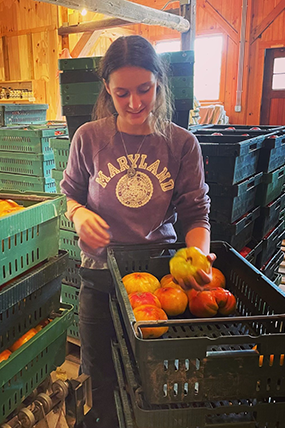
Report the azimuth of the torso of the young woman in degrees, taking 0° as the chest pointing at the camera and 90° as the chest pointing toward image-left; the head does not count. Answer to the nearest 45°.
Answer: approximately 0°

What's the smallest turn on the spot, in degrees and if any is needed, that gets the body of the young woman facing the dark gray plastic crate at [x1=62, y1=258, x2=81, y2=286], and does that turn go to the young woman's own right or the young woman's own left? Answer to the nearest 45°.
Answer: approximately 135° to the young woman's own right

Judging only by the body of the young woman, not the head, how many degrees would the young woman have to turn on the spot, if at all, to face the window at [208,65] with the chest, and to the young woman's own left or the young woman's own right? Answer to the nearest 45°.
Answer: approximately 180°

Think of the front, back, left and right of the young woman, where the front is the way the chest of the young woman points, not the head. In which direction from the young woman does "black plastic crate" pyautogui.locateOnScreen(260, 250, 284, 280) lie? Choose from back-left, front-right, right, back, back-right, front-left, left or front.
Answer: back-left

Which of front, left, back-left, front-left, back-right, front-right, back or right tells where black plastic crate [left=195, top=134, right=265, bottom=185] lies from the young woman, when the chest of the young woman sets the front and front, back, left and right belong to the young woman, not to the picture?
back-left

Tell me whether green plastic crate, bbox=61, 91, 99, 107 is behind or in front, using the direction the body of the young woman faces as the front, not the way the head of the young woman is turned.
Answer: behind

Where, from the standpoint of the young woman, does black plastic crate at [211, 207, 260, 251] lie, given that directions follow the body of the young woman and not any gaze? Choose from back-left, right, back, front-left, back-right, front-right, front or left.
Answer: back-left
